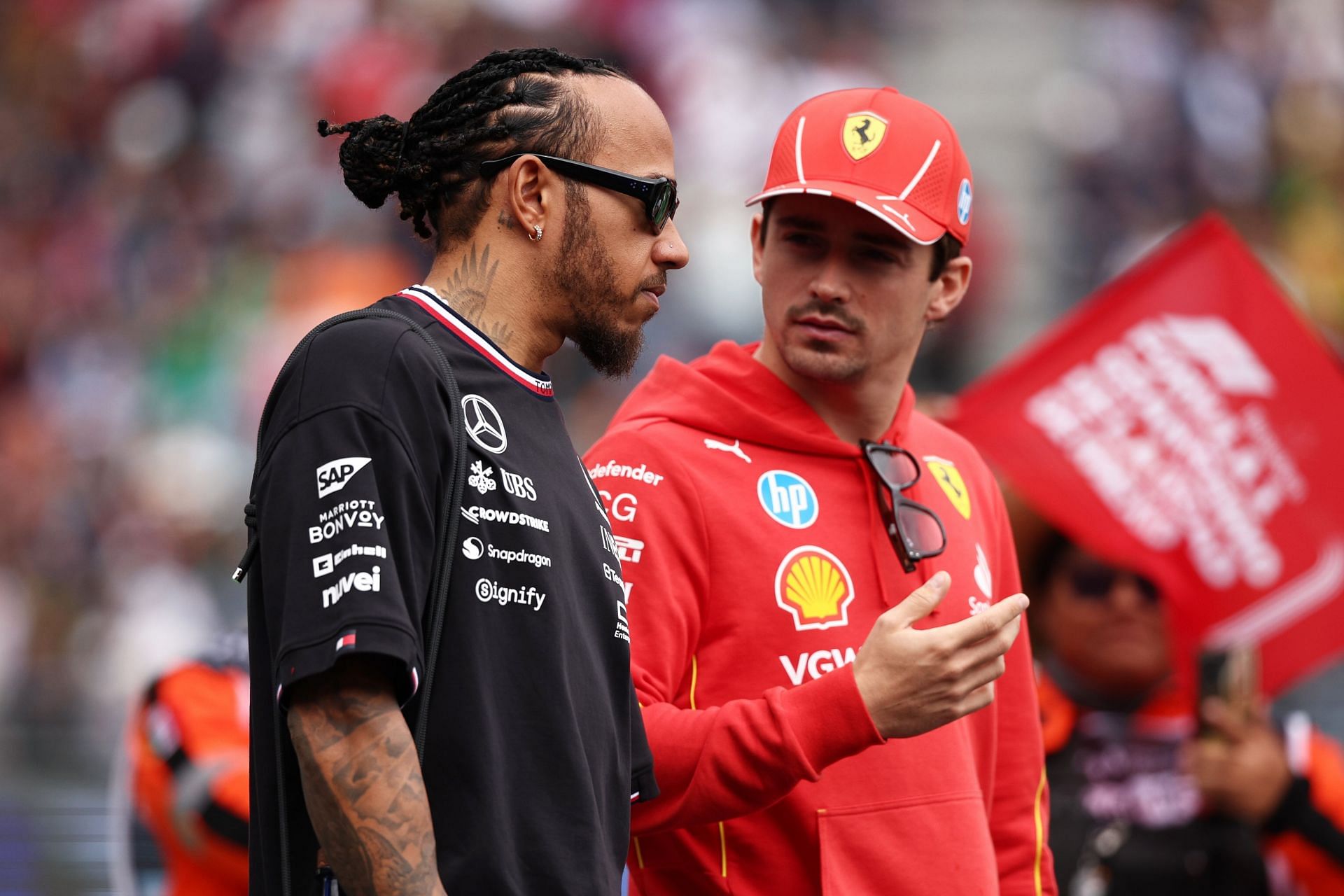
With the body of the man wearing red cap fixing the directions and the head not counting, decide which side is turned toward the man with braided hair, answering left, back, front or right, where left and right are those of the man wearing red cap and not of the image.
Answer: right

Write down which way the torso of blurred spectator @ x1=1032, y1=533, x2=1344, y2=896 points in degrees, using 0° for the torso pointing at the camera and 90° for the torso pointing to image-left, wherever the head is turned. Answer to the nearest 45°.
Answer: approximately 0°

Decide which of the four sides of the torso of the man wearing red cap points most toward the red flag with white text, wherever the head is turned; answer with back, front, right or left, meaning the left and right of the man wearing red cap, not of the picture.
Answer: left

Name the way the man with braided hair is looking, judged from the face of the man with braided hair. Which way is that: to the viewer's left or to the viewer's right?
to the viewer's right

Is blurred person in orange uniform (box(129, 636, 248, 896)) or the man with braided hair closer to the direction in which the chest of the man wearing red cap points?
the man with braided hair

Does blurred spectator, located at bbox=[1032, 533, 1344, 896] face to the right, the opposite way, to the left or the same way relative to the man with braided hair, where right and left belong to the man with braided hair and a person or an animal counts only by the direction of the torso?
to the right

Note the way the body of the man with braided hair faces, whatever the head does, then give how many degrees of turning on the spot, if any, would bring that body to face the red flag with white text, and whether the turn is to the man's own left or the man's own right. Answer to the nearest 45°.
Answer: approximately 90° to the man's own left
